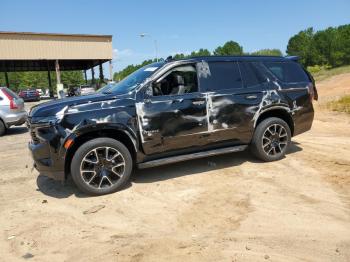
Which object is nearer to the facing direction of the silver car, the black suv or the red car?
the red car

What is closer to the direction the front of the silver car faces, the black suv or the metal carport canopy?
the metal carport canopy

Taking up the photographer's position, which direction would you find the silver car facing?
facing away from the viewer and to the left of the viewer

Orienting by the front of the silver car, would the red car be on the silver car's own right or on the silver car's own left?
on the silver car's own right

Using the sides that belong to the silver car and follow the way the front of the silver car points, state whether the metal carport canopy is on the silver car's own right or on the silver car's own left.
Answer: on the silver car's own right
